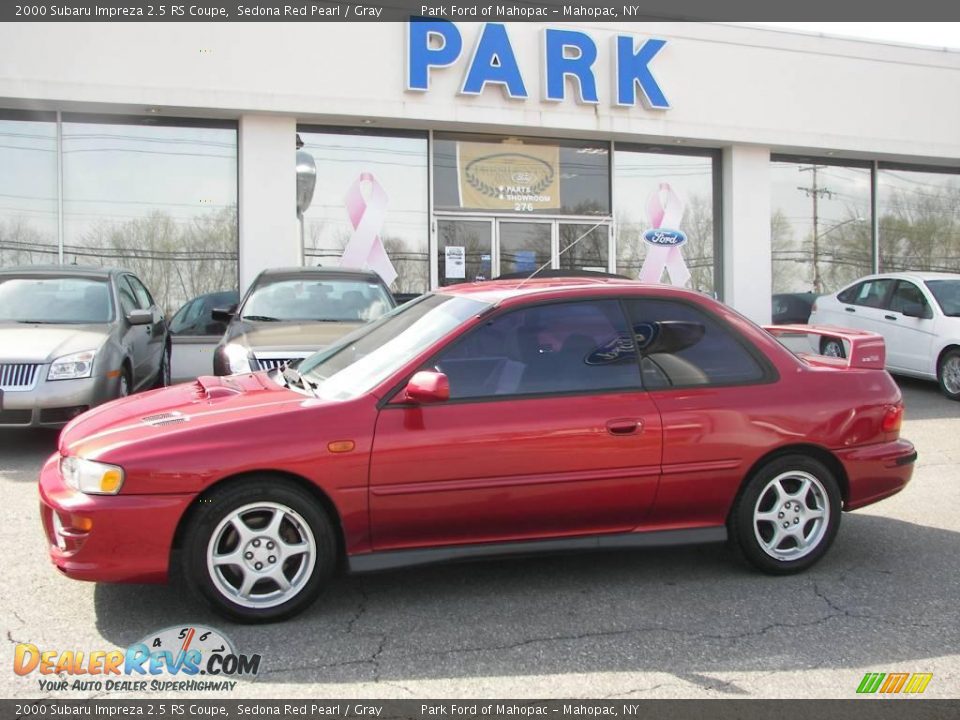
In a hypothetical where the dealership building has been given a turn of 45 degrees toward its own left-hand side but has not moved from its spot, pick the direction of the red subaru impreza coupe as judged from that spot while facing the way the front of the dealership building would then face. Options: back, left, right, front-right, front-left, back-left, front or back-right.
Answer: front-right

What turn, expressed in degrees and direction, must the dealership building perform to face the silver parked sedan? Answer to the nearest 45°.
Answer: approximately 45° to its right

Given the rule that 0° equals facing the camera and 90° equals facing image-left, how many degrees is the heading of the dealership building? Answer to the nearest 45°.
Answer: approximately 0°

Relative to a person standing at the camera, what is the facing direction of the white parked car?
facing the viewer and to the right of the viewer
